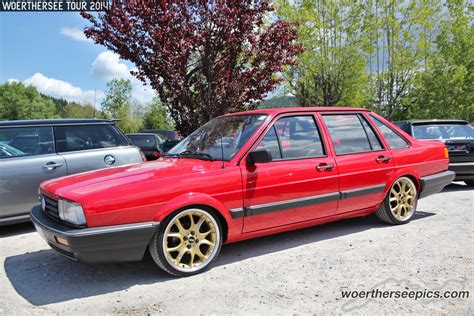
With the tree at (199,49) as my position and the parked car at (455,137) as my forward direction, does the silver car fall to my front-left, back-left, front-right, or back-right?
back-right

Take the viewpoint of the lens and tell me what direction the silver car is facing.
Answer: facing to the left of the viewer

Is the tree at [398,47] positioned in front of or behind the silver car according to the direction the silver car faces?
behind

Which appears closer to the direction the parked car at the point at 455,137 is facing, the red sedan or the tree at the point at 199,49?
the tree

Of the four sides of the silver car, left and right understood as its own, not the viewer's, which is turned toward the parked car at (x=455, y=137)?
back

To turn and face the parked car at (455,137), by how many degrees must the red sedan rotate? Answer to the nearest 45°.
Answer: approximately 180°

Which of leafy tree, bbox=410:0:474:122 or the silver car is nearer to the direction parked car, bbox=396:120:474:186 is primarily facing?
the leafy tree

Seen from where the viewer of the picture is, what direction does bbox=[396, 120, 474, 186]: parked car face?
facing away from the viewer and to the left of the viewer

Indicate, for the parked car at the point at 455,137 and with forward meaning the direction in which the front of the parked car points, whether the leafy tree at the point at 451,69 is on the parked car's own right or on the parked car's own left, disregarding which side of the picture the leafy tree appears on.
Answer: on the parked car's own right

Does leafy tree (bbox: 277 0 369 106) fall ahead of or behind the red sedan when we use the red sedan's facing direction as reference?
behind

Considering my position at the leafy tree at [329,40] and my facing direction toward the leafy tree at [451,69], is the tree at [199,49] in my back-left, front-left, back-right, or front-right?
back-right
